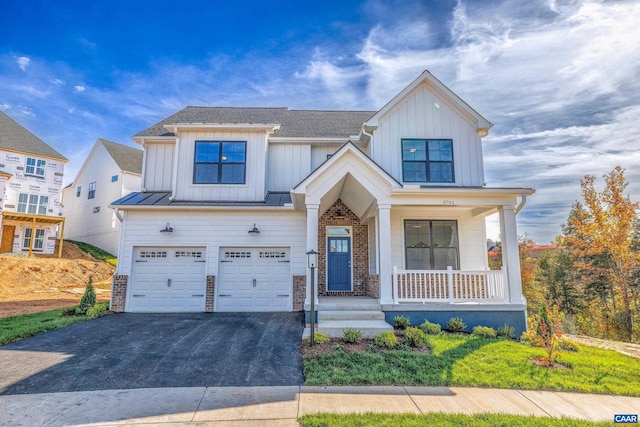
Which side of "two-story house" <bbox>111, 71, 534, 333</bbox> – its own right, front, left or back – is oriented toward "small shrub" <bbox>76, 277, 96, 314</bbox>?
right

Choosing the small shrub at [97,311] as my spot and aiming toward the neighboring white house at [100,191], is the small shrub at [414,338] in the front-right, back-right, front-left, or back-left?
back-right

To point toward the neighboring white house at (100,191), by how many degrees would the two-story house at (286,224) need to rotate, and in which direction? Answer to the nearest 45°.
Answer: approximately 135° to its right

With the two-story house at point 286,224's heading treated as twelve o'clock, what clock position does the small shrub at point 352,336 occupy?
The small shrub is roughly at 11 o'clock from the two-story house.

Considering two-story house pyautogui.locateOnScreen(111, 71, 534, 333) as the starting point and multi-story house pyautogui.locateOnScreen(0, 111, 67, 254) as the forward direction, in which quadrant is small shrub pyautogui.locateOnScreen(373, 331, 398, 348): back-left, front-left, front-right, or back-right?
back-left

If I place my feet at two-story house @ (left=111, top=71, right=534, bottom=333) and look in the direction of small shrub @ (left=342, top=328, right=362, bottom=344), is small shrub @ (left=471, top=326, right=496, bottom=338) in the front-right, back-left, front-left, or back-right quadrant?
front-left

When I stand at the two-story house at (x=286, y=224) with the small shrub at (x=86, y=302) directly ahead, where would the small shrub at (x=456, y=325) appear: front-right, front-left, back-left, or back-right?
back-left

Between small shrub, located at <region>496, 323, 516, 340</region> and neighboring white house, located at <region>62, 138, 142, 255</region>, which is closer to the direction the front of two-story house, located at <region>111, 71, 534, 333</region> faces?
the small shrub

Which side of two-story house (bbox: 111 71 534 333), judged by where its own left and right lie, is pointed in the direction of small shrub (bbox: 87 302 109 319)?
right

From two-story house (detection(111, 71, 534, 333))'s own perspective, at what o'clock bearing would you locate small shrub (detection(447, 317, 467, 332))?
The small shrub is roughly at 10 o'clock from the two-story house.

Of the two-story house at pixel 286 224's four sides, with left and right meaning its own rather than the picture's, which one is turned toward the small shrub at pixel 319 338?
front

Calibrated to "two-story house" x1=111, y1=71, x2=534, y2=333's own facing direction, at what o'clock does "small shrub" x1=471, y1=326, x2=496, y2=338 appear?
The small shrub is roughly at 10 o'clock from the two-story house.

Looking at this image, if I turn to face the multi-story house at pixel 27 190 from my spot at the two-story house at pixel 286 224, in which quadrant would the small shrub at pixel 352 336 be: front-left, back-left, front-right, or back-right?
back-left

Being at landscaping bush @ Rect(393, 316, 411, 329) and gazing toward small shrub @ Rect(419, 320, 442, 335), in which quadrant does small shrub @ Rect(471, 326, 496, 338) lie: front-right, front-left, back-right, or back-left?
front-left

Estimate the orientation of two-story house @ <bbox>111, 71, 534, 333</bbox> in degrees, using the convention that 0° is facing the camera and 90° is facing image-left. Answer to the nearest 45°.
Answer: approximately 0°
